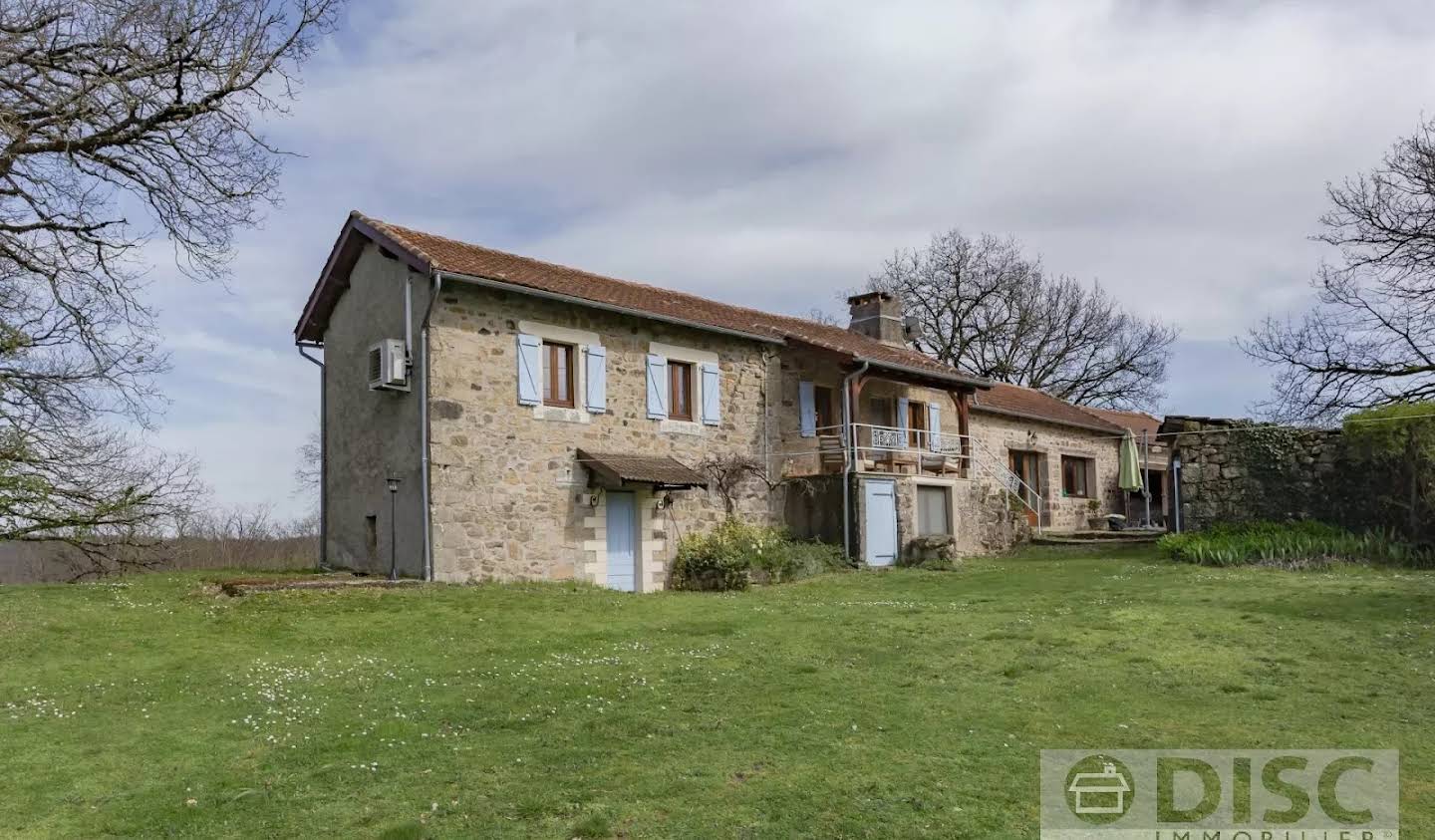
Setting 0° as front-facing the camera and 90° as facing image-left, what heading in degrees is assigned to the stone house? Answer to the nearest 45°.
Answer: approximately 315°

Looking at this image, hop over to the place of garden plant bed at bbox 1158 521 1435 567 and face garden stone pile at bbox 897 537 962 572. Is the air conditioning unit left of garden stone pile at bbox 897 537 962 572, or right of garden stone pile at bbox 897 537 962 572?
left

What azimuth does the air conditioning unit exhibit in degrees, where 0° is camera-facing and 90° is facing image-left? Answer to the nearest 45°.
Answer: approximately 45°

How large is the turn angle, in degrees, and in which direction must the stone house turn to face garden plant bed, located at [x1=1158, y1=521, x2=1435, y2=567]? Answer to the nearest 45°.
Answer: approximately 45° to its left

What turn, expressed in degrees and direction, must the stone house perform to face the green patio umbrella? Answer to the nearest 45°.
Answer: approximately 90° to its left

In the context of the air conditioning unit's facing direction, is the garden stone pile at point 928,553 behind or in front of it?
behind
